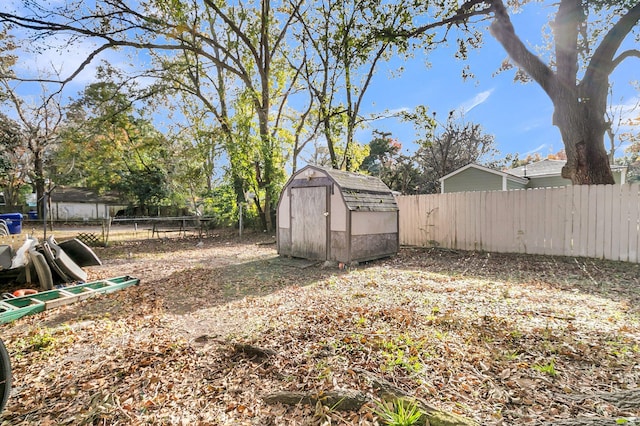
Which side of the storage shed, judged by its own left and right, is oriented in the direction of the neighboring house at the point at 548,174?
back

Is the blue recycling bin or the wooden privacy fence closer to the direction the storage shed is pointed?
the blue recycling bin

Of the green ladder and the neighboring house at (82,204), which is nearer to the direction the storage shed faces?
the green ladder

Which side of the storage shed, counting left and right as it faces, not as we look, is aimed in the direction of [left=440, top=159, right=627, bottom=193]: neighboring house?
back

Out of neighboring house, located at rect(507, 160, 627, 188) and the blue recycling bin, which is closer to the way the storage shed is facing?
the blue recycling bin

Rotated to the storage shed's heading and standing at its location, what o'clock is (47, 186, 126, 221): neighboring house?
The neighboring house is roughly at 3 o'clock from the storage shed.

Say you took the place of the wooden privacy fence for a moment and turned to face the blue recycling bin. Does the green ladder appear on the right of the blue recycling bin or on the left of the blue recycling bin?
left

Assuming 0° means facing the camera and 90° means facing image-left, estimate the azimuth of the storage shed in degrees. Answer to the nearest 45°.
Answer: approximately 45°

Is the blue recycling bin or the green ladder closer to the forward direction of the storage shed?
the green ladder

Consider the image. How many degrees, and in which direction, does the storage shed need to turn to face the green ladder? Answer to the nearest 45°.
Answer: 0° — it already faces it
